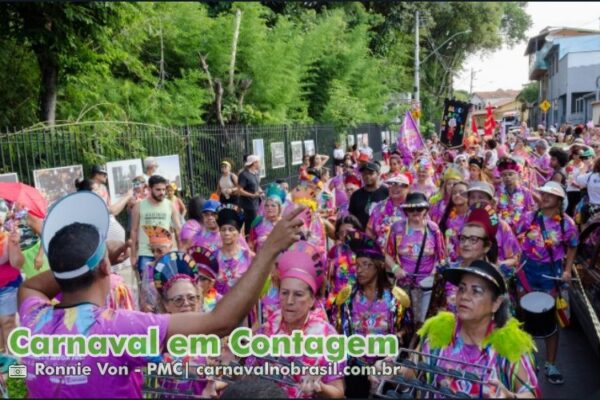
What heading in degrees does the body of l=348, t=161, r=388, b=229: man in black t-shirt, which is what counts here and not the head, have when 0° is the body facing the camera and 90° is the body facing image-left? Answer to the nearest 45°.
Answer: approximately 0°

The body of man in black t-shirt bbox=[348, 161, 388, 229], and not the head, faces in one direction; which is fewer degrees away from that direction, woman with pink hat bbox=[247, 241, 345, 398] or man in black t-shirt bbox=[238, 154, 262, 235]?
the woman with pink hat

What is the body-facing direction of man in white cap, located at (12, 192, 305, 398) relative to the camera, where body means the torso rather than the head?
away from the camera

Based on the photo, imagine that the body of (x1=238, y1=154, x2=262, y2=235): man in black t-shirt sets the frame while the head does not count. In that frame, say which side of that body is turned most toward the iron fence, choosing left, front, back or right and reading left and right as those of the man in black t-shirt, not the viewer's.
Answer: back

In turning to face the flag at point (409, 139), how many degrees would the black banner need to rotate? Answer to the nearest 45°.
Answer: approximately 45° to its right

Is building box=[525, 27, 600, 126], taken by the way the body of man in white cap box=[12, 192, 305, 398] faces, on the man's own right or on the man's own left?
on the man's own right

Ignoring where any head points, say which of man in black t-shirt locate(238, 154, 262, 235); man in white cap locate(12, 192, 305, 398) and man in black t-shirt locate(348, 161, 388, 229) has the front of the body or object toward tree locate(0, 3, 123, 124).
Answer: the man in white cap

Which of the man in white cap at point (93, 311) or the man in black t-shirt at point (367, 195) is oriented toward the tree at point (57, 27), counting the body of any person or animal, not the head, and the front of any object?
the man in white cap
